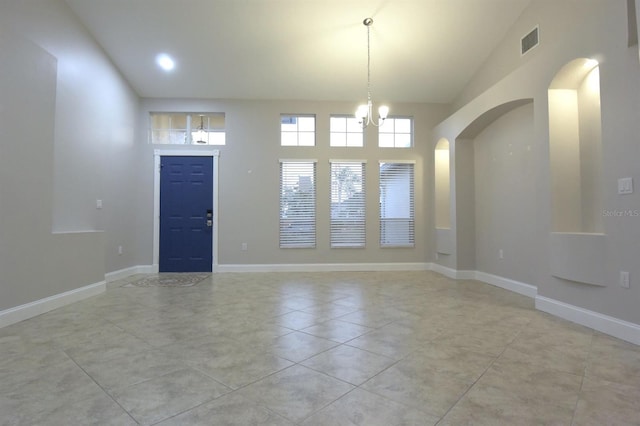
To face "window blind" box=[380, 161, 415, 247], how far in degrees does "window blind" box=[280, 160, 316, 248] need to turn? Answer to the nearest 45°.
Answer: approximately 90° to its left

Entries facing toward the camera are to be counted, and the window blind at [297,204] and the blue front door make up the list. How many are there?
2

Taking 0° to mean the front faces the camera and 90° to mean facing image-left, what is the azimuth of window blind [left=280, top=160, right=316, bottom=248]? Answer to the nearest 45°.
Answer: approximately 0°

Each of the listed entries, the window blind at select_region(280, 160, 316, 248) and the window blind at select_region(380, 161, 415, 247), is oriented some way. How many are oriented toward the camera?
2

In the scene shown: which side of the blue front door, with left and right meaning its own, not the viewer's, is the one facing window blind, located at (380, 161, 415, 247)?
left

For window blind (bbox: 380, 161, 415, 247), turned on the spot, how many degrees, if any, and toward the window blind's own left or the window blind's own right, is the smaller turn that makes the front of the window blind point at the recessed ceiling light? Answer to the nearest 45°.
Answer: approximately 45° to the window blind's own right

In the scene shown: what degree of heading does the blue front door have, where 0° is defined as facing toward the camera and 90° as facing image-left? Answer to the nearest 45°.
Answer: approximately 0°

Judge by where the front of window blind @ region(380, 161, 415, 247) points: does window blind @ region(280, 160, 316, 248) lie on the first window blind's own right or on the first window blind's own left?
on the first window blind's own right

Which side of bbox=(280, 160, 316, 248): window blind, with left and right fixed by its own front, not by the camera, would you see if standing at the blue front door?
right
